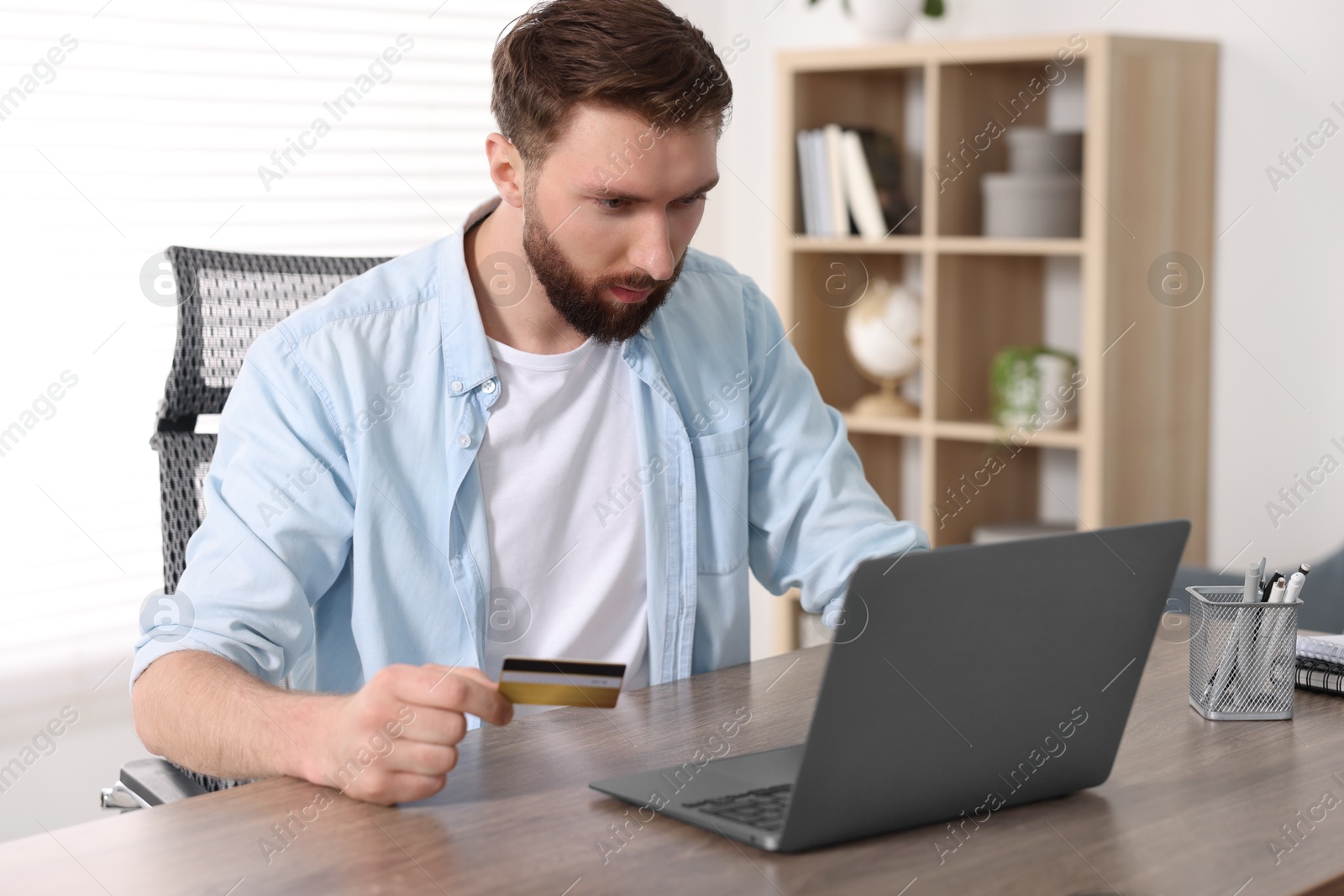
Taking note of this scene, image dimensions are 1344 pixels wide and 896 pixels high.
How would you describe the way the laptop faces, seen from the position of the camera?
facing away from the viewer and to the left of the viewer

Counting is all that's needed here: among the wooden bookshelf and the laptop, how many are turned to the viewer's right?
0

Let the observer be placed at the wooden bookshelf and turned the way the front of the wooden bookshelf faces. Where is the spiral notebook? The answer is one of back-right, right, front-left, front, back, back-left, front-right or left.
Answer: front-left

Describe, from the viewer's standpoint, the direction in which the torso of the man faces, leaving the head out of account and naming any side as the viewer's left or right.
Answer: facing the viewer and to the right of the viewer

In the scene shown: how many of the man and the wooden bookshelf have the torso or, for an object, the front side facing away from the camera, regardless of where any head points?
0

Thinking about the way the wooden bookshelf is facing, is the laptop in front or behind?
in front

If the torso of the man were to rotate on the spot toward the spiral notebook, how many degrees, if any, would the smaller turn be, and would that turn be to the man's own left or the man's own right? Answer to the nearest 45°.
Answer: approximately 45° to the man's own left

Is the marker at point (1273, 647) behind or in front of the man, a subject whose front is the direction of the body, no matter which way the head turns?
in front

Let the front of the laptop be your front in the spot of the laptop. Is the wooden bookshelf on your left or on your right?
on your right

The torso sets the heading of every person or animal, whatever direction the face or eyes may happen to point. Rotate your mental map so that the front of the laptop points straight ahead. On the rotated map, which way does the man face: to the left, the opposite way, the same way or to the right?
the opposite way
